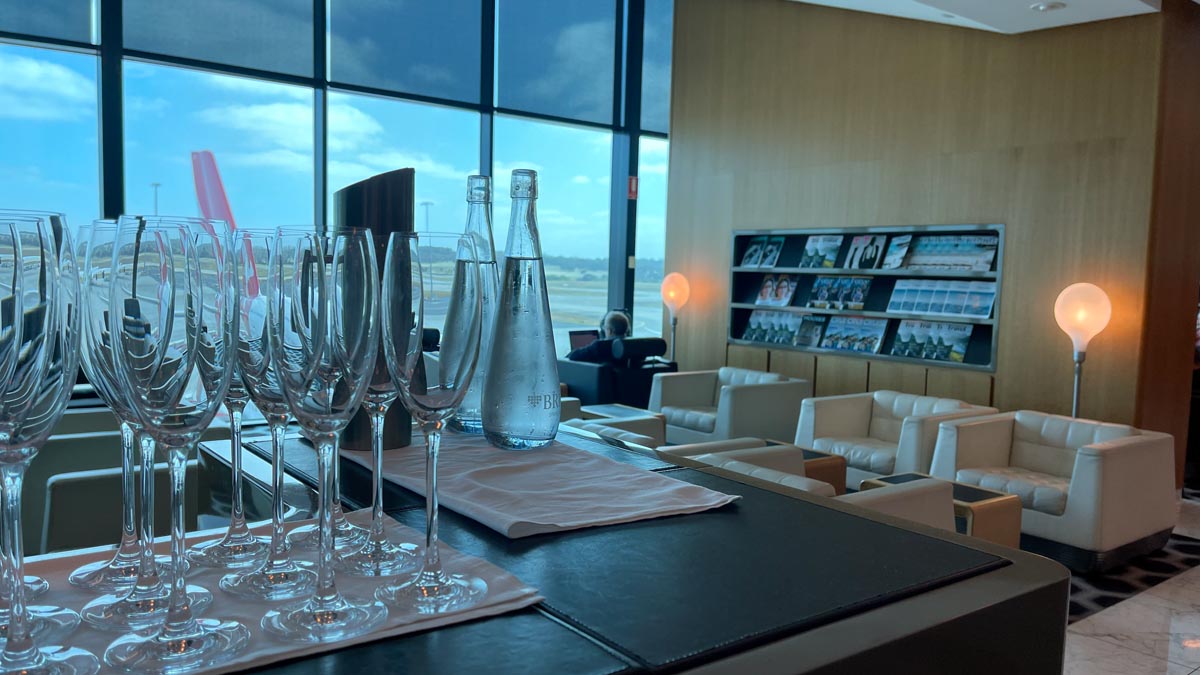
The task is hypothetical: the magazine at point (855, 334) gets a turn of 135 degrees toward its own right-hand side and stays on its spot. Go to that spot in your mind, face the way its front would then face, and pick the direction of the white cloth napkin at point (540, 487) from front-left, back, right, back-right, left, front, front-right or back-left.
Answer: back

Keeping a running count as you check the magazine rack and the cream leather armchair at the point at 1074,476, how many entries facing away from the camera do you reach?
0

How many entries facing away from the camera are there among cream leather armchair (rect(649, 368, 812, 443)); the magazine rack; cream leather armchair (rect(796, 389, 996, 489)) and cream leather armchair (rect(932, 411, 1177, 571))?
0

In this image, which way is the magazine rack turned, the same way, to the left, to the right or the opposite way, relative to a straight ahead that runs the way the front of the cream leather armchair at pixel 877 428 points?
the same way

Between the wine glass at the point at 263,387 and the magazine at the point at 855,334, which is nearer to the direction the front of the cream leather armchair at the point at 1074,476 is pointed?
the wine glass

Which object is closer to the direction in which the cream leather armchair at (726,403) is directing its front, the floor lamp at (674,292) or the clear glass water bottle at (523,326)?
the clear glass water bottle

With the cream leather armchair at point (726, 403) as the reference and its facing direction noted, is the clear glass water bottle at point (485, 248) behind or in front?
in front

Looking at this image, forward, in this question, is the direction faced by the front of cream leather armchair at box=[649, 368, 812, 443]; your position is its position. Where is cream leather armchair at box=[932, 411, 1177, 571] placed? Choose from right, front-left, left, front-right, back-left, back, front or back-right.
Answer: left

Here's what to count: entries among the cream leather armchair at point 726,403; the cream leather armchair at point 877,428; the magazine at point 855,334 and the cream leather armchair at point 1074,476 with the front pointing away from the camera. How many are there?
0

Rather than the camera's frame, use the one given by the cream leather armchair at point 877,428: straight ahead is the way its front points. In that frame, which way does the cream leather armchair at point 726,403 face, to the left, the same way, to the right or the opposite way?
the same way

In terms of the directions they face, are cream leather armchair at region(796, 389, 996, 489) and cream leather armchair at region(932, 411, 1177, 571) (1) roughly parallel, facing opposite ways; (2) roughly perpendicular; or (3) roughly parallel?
roughly parallel

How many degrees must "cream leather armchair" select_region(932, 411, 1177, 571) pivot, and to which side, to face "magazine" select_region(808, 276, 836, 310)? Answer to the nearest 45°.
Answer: approximately 90° to its right

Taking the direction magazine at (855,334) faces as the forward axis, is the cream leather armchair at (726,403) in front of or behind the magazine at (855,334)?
in front

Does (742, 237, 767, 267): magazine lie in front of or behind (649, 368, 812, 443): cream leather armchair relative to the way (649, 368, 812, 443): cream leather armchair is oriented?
behind

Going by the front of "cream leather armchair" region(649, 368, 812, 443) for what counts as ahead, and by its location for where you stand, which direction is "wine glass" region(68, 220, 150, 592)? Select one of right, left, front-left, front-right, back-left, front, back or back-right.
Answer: front-left

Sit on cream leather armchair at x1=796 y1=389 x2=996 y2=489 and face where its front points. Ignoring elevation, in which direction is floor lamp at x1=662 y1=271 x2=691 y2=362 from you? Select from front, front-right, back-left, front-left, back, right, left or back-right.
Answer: right

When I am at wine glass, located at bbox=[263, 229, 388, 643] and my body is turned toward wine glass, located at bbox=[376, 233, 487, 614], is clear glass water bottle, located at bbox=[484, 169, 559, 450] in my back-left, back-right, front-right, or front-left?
front-left

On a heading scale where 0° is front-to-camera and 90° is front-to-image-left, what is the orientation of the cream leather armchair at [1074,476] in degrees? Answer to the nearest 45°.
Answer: approximately 45°

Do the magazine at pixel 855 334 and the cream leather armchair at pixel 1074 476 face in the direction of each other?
no

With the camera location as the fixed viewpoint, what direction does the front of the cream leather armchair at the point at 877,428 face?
facing the viewer and to the left of the viewer
